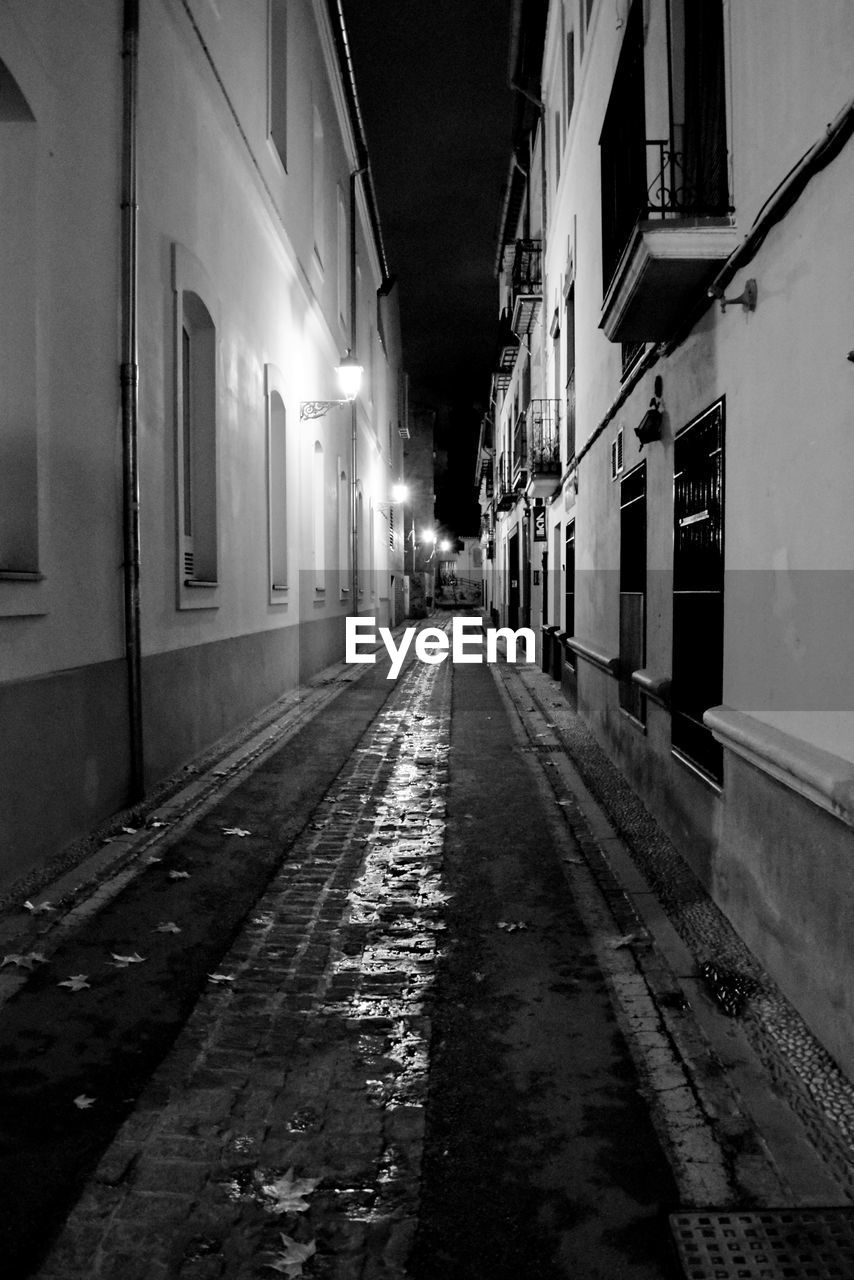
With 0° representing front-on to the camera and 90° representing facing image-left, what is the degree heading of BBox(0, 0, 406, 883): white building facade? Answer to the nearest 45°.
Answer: approximately 270°

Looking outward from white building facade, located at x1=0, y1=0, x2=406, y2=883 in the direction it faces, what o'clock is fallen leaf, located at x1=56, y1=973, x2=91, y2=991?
The fallen leaf is roughly at 3 o'clock from the white building facade.

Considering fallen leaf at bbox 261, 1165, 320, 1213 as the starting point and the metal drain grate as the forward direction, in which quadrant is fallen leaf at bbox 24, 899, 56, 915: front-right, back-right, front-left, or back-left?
back-left

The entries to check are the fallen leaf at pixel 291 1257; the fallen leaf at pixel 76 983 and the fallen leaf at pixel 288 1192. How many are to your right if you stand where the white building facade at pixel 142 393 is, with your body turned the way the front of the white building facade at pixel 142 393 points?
3

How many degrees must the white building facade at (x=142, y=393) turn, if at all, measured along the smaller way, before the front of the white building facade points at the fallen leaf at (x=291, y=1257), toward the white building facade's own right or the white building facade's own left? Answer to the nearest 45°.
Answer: approximately 90° to the white building facade's own right

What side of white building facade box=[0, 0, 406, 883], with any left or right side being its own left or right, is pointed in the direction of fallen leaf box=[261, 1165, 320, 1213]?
right

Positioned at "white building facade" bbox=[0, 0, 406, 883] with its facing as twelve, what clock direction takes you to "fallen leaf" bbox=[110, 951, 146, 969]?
The fallen leaf is roughly at 3 o'clock from the white building facade.
